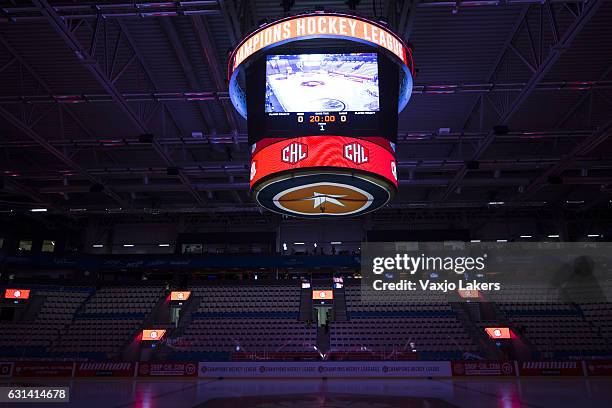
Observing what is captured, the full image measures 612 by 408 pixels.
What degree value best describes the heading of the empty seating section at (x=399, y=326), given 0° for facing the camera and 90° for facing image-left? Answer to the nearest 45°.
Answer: approximately 0°

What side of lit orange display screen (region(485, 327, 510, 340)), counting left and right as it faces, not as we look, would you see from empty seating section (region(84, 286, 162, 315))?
right

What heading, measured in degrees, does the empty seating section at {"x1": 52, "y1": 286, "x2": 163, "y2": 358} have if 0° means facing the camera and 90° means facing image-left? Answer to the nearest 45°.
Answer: approximately 0°

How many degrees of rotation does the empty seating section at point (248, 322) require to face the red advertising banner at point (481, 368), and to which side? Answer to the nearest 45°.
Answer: approximately 45° to its left

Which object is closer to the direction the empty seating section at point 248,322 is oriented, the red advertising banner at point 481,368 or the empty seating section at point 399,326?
the red advertising banner

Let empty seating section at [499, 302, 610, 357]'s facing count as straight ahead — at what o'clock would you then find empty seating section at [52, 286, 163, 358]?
empty seating section at [52, 286, 163, 358] is roughly at 2 o'clock from empty seating section at [499, 302, 610, 357].

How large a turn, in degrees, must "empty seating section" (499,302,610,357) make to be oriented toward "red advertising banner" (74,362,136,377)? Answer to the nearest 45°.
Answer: approximately 45° to its right

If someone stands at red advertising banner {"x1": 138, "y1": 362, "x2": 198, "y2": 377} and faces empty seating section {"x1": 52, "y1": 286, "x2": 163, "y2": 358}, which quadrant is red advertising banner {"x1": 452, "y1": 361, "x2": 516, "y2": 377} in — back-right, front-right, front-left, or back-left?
back-right

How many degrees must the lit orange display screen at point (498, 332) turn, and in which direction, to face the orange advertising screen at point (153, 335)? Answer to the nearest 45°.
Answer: approximately 90° to its right

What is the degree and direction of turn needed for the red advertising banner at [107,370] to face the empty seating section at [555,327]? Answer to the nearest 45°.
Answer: approximately 90° to its left
